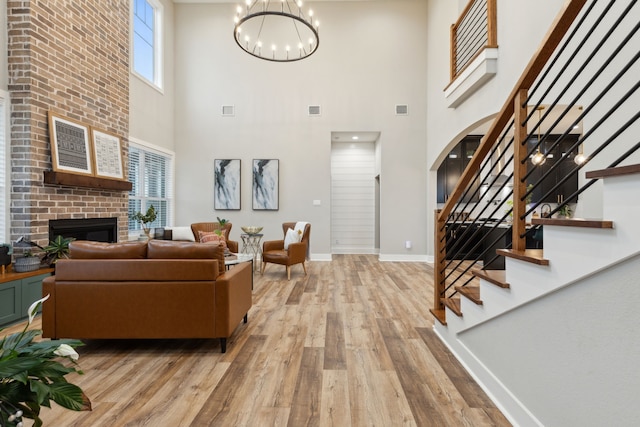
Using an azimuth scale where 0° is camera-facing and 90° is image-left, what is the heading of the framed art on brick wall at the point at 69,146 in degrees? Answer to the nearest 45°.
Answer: approximately 315°

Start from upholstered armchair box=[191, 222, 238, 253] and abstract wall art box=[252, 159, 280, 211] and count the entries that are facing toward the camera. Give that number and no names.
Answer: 2

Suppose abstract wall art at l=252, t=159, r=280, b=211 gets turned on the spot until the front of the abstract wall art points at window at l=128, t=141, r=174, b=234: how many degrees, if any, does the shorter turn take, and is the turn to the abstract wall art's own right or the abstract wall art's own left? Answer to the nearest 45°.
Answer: approximately 90° to the abstract wall art's own right

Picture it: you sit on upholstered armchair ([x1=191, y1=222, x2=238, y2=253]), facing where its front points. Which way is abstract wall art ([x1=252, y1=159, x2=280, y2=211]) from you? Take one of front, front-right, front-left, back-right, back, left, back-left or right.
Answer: back-left

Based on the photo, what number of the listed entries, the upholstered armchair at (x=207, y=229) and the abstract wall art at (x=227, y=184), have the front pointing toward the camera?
2

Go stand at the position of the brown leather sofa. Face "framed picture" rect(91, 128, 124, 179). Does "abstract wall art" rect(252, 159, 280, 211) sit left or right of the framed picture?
right

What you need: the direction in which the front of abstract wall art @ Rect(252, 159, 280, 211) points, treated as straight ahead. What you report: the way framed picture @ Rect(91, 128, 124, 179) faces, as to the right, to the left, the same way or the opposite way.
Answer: to the left

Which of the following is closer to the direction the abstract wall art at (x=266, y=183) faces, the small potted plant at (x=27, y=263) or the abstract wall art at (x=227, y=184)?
the small potted plant

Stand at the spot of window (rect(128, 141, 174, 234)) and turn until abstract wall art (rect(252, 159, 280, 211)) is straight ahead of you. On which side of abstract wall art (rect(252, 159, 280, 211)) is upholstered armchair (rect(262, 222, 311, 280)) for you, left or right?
right

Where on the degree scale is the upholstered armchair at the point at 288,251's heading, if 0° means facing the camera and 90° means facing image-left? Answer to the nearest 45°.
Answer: approximately 45°
